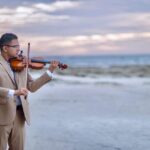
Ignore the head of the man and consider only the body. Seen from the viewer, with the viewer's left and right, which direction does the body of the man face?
facing the viewer and to the right of the viewer

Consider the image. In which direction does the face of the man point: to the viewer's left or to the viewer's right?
to the viewer's right
